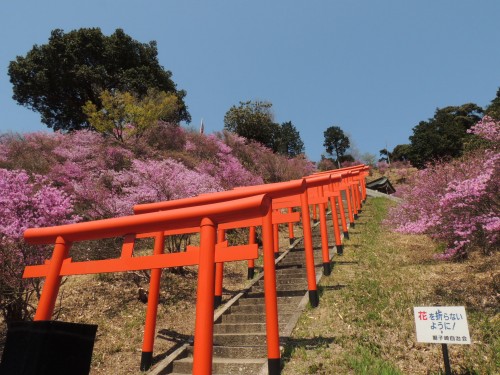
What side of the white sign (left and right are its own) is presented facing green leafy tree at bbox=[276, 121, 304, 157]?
back

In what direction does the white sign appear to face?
toward the camera

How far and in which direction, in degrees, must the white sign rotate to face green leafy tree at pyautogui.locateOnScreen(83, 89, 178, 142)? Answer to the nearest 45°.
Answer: approximately 135° to its right

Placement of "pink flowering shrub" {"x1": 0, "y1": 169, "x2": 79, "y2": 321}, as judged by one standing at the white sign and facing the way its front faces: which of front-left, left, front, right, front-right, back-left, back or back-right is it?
right

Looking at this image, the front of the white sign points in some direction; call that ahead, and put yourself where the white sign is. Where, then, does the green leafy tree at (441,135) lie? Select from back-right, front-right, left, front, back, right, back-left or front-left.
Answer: back

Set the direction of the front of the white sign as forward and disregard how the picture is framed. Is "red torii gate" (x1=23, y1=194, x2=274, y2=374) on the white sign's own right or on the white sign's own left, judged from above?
on the white sign's own right

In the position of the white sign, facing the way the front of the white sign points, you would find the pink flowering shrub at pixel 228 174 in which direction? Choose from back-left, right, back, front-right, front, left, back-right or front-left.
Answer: back-right

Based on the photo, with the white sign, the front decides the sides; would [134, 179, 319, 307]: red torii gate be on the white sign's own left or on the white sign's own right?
on the white sign's own right

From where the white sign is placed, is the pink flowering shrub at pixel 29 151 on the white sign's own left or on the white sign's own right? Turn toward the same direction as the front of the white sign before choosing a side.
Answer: on the white sign's own right

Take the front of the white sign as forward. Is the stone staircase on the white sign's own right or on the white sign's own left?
on the white sign's own right

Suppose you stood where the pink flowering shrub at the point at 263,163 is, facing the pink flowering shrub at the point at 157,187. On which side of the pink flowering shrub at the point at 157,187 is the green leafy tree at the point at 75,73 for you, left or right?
right

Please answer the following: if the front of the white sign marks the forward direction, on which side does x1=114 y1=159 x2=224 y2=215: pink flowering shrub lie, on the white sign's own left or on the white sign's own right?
on the white sign's own right

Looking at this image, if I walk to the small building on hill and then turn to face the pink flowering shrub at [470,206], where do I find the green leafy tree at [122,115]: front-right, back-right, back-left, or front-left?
front-right

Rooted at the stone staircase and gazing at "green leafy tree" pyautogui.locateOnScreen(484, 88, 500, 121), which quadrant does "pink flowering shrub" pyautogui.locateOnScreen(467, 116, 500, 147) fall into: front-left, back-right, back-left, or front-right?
front-right
